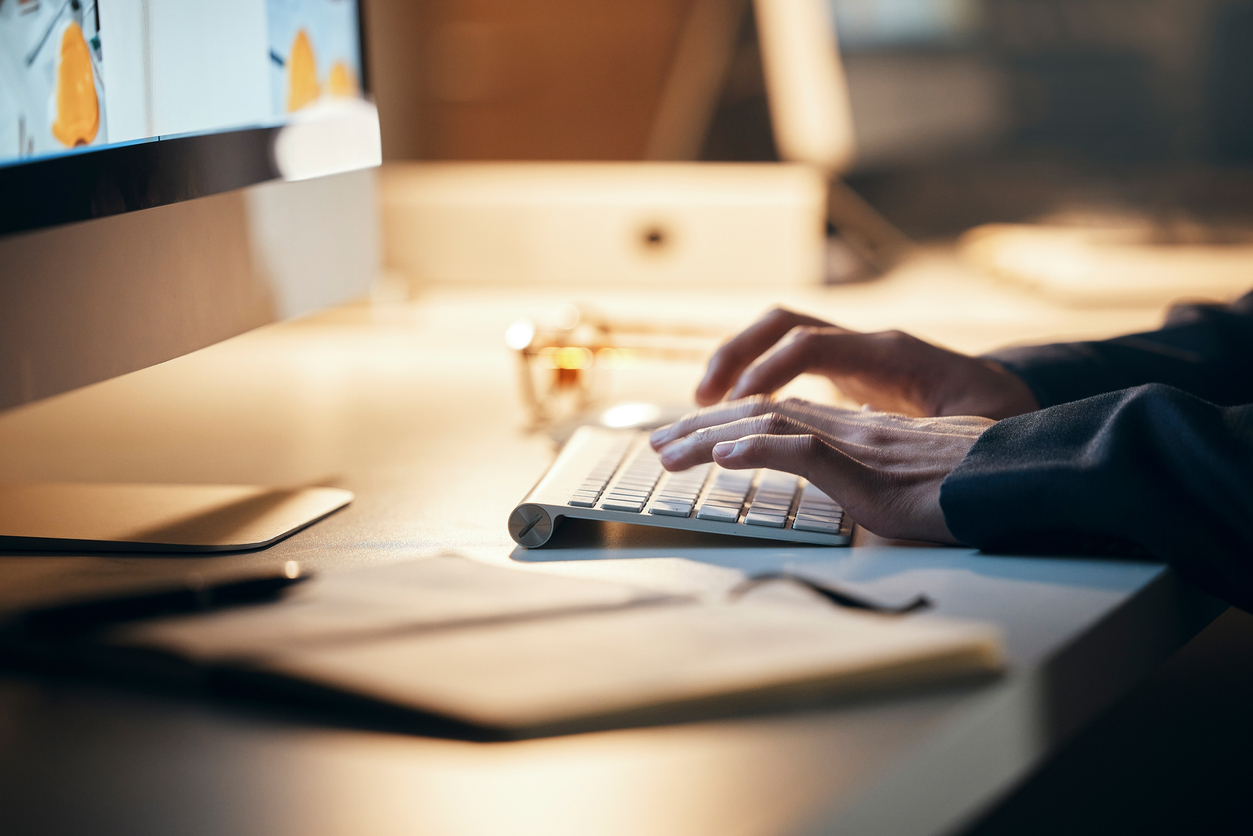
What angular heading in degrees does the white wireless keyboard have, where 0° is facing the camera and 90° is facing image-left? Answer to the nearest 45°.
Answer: approximately 270°

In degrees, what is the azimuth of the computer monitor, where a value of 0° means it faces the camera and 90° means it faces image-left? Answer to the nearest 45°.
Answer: approximately 315°
